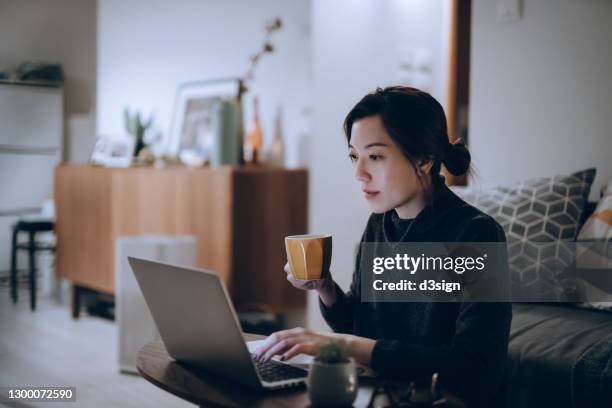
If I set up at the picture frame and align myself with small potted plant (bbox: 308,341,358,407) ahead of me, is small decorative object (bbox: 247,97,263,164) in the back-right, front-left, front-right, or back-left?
front-left

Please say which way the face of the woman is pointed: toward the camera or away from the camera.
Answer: toward the camera

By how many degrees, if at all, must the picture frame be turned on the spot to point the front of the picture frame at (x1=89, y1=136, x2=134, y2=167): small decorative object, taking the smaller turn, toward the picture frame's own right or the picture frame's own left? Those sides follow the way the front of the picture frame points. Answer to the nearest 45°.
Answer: approximately 90° to the picture frame's own right

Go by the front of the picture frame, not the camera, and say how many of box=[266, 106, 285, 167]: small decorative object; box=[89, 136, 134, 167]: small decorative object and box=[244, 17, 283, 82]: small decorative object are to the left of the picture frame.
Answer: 2

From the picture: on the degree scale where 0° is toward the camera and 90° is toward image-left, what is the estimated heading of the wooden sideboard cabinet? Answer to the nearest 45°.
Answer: approximately 45°

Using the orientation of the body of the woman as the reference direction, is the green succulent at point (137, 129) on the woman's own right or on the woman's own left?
on the woman's own right

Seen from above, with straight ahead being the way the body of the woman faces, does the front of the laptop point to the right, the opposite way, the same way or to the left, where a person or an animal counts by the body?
the opposite way

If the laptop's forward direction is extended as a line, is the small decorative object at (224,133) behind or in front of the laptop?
in front

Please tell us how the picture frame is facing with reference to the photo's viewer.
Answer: facing the viewer and to the left of the viewer

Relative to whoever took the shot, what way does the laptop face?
facing away from the viewer and to the right of the viewer

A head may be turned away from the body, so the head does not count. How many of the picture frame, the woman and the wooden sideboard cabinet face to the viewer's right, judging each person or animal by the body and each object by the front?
0

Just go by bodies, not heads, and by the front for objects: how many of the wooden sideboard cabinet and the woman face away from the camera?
0
